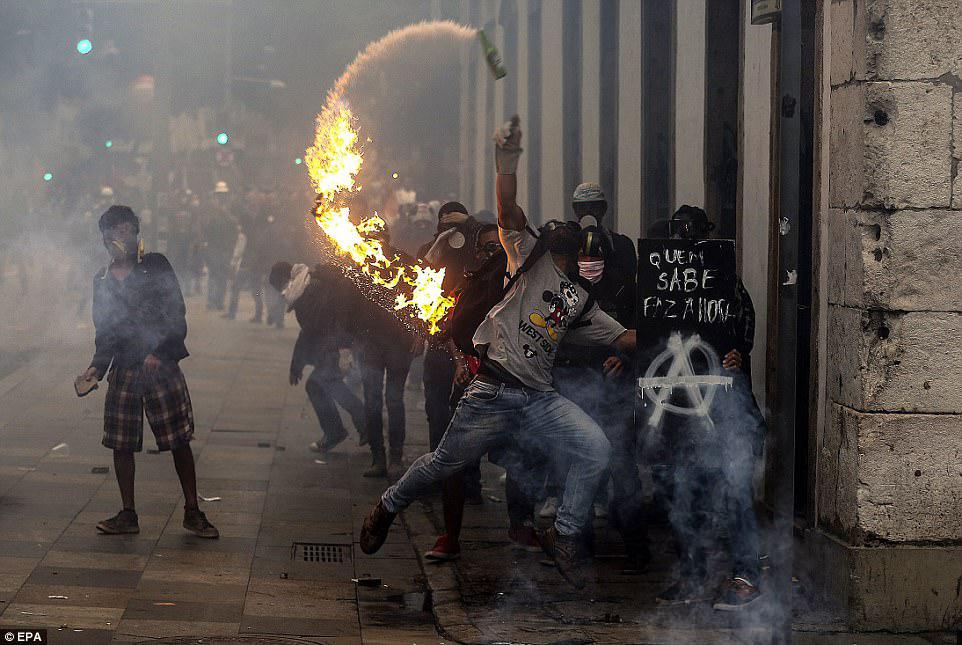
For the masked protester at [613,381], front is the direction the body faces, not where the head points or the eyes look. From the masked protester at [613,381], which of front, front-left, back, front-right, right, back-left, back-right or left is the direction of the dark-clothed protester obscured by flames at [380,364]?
right

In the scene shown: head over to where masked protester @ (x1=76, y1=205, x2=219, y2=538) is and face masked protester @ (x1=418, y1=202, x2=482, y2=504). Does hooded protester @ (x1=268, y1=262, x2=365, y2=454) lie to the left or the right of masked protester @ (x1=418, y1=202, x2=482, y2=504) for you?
left

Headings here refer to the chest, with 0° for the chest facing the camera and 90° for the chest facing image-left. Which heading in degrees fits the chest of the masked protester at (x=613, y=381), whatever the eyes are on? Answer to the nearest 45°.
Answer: approximately 45°

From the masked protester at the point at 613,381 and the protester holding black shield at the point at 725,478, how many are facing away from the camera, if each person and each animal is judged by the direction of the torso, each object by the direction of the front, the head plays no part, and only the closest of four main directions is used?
0

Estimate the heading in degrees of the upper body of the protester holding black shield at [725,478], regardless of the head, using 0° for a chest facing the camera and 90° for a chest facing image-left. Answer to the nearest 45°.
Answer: approximately 45°

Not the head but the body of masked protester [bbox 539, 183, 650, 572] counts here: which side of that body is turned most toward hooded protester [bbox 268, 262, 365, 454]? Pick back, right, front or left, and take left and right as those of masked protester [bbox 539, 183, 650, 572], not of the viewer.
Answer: right

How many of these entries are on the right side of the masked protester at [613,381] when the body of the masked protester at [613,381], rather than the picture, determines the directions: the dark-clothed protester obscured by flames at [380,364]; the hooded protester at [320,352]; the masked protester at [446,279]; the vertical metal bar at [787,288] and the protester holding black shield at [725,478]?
3

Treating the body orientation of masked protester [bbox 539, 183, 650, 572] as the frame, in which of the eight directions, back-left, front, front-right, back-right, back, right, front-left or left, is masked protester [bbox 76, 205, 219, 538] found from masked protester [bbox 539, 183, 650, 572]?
front-right
